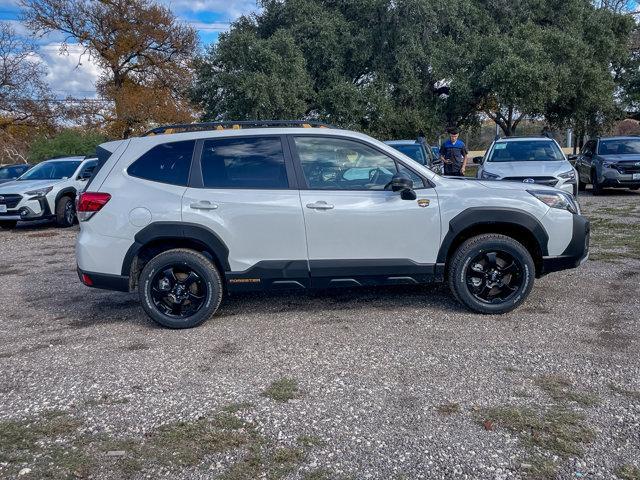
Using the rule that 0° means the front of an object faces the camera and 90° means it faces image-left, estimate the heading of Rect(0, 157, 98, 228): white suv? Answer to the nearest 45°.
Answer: approximately 45°

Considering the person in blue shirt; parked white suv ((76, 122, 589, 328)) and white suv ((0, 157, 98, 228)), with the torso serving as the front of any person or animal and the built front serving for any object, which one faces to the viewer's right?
the parked white suv

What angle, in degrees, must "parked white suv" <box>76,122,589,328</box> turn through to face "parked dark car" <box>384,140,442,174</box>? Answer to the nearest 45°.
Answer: approximately 90° to its left

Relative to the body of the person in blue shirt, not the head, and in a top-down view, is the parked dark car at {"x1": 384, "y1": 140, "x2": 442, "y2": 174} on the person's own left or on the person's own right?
on the person's own right

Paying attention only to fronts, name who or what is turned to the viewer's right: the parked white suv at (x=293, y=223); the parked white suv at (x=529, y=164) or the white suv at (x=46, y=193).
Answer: the parked white suv at (x=293, y=223)

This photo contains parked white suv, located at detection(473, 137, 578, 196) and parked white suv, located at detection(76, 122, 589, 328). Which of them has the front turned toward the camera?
parked white suv, located at detection(473, 137, 578, 196)

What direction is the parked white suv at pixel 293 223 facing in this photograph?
to the viewer's right

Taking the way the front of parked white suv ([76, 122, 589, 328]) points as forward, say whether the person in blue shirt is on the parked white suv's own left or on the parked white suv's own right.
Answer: on the parked white suv's own left

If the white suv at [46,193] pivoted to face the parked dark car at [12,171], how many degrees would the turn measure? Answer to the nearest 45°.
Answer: approximately 135° to its right

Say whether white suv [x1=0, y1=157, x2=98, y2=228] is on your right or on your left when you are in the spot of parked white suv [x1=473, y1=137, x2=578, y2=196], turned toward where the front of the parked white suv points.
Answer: on your right

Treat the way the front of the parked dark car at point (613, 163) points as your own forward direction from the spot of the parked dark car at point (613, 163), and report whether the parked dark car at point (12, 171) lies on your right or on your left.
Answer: on your right

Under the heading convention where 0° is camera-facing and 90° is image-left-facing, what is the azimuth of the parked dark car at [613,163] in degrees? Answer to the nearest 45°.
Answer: approximately 315°

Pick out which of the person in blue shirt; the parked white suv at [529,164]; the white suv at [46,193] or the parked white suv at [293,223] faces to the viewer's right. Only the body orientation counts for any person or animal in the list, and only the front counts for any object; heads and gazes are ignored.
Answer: the parked white suv at [293,223]

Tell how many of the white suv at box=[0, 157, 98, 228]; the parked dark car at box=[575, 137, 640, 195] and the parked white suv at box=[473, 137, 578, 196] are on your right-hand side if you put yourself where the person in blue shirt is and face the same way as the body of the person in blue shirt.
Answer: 1

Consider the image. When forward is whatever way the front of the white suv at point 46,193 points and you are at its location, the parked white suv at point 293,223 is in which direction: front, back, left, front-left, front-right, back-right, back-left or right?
front-left

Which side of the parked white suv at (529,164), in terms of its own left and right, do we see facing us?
front

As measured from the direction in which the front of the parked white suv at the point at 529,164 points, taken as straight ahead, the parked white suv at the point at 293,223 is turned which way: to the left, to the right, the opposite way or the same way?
to the left

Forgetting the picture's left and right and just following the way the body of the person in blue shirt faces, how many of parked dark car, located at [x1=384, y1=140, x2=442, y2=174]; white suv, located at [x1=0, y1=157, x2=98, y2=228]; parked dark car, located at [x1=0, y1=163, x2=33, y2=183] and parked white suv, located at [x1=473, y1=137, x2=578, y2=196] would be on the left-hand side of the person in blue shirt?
1

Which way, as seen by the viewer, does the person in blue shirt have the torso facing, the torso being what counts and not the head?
toward the camera
